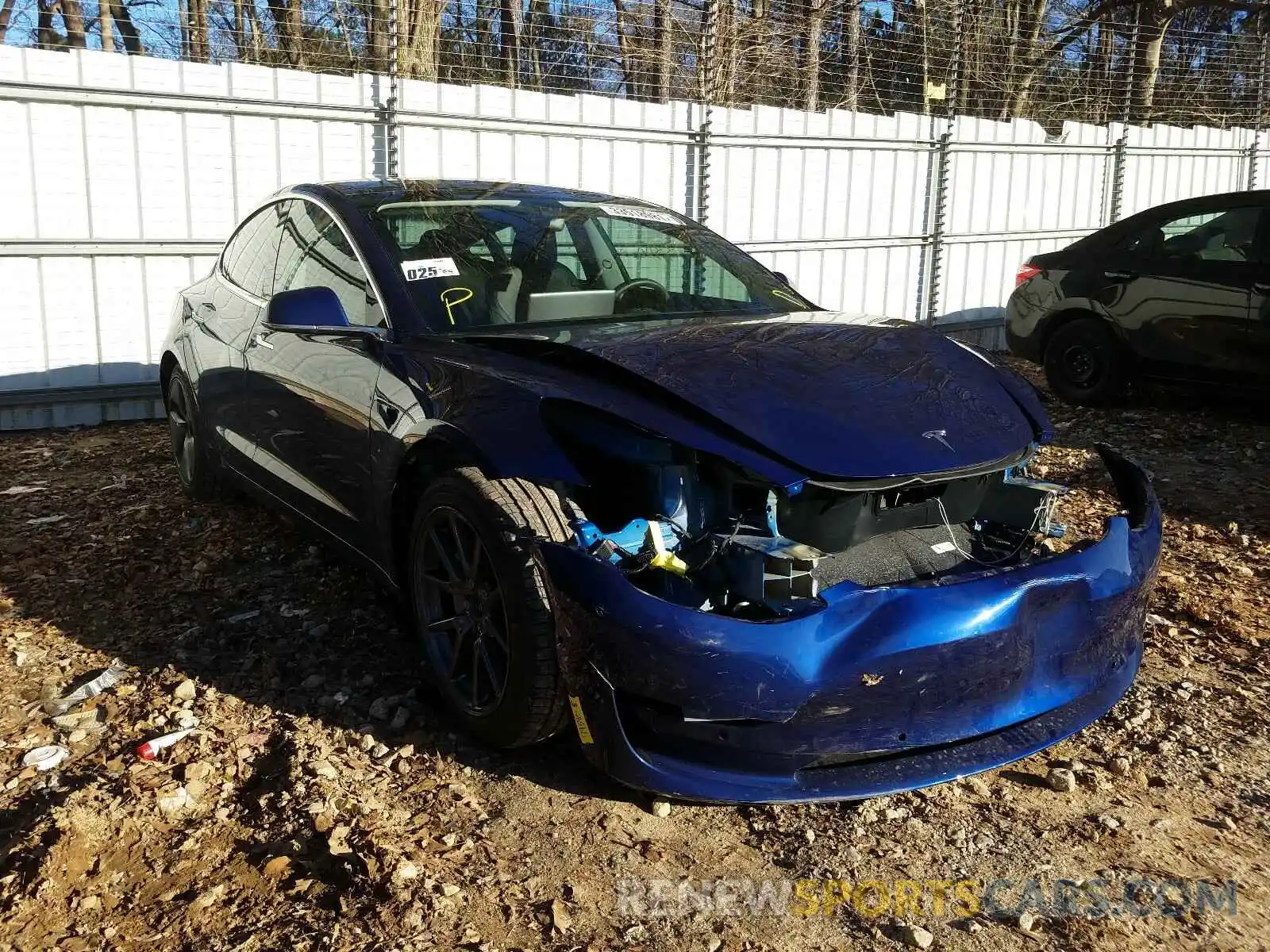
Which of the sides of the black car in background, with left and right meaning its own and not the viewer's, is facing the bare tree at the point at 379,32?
back

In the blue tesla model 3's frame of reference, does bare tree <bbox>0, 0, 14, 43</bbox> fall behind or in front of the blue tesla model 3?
behind

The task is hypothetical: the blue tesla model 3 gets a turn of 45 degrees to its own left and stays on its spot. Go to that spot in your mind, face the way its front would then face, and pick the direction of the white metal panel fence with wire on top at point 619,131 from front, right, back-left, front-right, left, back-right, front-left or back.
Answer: left

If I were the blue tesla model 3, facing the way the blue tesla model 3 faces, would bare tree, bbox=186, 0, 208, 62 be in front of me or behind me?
behind

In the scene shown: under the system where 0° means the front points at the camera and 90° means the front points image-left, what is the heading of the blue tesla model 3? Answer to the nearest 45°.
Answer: approximately 315°

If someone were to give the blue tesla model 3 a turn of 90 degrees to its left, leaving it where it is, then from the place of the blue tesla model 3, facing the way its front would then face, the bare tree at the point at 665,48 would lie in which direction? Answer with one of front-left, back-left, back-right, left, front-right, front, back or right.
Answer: front-left

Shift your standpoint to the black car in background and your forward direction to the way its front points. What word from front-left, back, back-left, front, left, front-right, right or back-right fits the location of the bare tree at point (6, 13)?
back

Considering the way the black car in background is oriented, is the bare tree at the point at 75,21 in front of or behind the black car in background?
behind

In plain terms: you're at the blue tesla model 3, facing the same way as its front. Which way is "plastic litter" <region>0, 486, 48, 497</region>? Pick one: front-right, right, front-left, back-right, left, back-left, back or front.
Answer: back

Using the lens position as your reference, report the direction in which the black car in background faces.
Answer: facing to the right of the viewer
